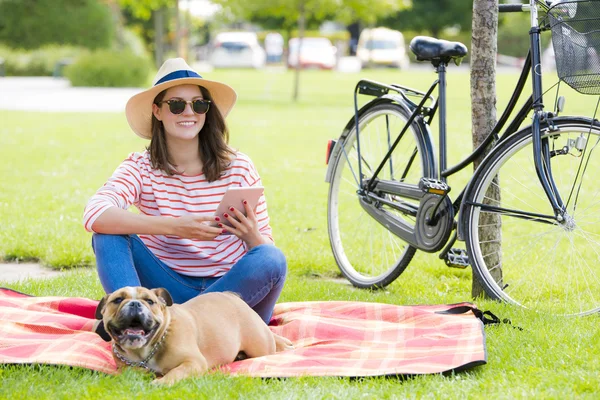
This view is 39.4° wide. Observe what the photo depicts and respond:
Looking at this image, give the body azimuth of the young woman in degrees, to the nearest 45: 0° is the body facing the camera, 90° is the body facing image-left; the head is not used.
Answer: approximately 0°

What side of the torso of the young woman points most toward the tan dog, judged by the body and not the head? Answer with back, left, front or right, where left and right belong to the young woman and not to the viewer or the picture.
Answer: front

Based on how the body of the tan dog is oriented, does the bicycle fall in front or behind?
behind

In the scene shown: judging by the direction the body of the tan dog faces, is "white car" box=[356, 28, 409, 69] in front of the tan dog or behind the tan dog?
behind

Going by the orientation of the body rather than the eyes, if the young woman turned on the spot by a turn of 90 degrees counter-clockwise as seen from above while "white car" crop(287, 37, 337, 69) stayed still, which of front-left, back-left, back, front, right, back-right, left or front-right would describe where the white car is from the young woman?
left

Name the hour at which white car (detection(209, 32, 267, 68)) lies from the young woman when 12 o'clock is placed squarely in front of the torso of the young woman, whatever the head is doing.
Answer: The white car is roughly at 6 o'clock from the young woman.

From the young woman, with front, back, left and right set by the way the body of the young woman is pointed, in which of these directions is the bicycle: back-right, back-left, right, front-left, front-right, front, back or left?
left

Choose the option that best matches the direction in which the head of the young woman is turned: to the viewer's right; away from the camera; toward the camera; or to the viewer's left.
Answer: toward the camera

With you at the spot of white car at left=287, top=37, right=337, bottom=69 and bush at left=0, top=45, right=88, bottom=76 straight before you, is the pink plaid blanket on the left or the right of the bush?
left

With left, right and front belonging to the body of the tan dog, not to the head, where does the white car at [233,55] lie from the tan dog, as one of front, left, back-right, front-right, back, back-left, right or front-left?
back-right

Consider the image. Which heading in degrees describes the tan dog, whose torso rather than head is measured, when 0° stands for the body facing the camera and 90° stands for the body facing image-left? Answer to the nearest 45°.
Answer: approximately 45°

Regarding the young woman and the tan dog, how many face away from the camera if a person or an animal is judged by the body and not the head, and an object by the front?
0

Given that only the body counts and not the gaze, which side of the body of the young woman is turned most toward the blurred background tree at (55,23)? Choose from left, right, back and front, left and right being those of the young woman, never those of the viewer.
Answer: back
